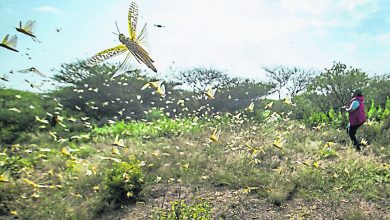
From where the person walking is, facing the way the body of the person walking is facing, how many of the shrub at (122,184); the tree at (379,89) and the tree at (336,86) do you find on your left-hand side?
1

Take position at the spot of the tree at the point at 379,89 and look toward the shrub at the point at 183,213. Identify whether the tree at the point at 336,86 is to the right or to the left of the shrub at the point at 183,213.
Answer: right

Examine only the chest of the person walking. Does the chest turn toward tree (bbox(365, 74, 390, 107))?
no

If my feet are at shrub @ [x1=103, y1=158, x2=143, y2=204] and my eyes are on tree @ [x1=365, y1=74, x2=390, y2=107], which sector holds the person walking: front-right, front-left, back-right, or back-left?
front-right

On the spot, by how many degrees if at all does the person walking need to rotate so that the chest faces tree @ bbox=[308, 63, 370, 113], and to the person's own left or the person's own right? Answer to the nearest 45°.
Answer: approximately 45° to the person's own right

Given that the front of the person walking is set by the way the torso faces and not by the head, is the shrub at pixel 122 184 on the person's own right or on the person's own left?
on the person's own left

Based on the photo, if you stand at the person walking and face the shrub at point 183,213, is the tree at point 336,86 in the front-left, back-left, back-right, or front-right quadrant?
back-right

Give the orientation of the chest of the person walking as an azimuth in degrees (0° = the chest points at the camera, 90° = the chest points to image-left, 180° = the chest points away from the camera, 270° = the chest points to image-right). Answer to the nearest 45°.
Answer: approximately 135°
